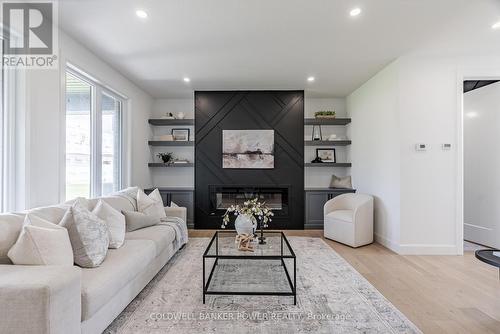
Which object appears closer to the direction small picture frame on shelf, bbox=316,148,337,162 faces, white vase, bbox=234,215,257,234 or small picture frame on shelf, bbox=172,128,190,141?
the white vase

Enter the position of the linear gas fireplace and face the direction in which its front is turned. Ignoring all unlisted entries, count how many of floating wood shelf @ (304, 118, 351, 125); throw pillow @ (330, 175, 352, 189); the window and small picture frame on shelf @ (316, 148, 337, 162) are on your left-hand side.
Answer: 3

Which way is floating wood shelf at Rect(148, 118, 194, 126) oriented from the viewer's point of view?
toward the camera

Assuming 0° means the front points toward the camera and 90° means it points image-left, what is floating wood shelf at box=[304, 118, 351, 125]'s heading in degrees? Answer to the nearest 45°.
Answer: approximately 0°

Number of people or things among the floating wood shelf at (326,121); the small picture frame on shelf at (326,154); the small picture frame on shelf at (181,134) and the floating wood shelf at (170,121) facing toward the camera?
4

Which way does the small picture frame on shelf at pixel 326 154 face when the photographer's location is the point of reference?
facing the viewer

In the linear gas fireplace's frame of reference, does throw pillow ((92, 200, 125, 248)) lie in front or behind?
in front

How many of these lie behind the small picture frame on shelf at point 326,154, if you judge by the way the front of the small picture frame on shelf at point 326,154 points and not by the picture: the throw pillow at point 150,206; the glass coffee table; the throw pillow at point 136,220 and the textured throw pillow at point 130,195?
0

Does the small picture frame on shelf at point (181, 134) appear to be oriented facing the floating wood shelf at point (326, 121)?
no

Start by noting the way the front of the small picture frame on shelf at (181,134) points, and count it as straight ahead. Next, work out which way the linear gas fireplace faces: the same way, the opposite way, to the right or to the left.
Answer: the same way

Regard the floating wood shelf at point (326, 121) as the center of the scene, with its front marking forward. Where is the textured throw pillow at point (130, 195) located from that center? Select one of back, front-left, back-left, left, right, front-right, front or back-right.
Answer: front-right

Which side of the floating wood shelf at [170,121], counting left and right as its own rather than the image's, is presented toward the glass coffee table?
front

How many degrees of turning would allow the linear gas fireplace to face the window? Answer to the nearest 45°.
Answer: approximately 45° to its right

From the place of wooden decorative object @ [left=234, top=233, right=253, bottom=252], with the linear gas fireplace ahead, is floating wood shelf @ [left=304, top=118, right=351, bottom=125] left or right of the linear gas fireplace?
right

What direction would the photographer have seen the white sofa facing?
facing the viewer and to the right of the viewer

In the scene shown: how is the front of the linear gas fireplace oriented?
toward the camera

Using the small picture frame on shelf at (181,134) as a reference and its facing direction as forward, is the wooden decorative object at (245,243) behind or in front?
in front
